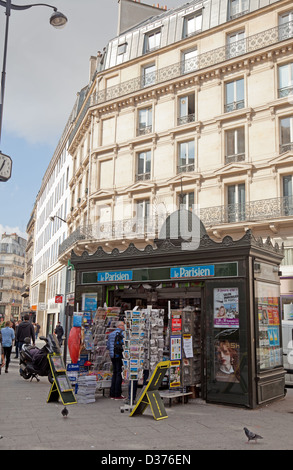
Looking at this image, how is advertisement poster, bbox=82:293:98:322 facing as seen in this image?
toward the camera

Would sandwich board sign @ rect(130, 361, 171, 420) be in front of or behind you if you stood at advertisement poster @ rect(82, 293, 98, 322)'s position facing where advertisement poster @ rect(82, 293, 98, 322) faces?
in front

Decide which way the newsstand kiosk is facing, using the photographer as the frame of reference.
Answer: facing the viewer and to the left of the viewer

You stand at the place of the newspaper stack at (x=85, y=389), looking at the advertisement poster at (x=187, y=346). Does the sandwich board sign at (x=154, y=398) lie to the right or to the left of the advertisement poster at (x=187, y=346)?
right

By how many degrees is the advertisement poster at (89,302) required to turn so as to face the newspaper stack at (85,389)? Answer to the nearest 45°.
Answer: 0° — it already faces it

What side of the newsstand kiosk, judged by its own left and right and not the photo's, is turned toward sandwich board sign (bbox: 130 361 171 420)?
front

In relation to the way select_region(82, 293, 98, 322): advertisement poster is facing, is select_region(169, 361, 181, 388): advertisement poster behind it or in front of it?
in front

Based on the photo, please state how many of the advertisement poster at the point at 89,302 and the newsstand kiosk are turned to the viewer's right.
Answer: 0
